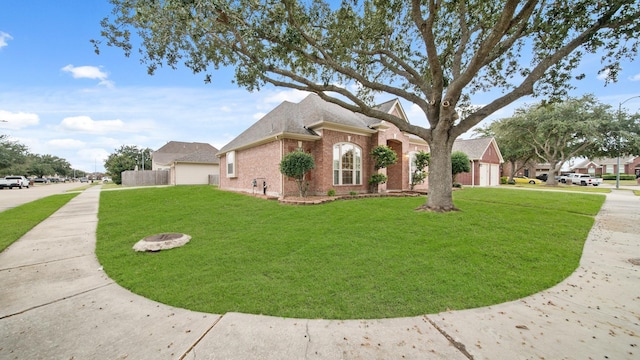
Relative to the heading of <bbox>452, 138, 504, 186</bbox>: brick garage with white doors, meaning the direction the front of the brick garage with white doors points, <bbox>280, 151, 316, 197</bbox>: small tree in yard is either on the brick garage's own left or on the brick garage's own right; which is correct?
on the brick garage's own right

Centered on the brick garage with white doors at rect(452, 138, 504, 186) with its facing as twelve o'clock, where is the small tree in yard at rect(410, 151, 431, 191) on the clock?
The small tree in yard is roughly at 2 o'clock from the brick garage with white doors.

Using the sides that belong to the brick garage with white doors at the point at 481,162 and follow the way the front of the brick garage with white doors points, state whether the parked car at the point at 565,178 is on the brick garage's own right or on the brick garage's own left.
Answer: on the brick garage's own left

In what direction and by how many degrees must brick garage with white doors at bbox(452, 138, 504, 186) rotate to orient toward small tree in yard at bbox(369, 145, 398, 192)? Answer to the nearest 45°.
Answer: approximately 45° to its right

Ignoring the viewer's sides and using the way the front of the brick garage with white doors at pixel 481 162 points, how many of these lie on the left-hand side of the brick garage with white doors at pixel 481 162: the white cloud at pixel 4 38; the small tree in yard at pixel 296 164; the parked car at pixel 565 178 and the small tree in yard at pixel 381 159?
1

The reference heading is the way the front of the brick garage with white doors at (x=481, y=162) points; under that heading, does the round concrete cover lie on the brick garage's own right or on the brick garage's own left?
on the brick garage's own right

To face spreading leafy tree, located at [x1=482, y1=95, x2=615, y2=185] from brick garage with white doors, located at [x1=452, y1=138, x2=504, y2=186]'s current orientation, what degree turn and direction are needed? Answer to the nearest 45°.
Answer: approximately 45° to its left

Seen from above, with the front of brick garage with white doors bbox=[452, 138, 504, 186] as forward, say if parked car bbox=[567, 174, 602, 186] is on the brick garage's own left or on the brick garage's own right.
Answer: on the brick garage's own left

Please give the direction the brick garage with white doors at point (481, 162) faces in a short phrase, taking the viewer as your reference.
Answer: facing the viewer and to the right of the viewer

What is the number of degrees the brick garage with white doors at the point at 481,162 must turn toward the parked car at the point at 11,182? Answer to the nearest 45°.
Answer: approximately 90° to its right

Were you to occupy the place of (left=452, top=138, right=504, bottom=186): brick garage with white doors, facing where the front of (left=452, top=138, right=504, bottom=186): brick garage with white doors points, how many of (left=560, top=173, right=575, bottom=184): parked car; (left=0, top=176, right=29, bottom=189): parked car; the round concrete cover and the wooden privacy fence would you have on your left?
1
